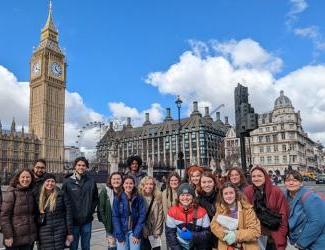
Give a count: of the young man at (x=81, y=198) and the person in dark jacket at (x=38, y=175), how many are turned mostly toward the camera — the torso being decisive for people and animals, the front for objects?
2

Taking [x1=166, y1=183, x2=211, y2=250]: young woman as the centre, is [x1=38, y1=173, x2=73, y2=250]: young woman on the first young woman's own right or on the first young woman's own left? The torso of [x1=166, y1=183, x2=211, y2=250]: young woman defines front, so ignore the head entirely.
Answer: on the first young woman's own right

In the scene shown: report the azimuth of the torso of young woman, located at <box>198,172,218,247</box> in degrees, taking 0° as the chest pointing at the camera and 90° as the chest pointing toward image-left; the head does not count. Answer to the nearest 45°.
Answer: approximately 0°

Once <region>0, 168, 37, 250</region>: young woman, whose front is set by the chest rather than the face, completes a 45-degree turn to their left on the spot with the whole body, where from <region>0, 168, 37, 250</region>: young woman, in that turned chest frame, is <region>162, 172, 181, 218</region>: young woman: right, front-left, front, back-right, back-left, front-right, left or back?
front

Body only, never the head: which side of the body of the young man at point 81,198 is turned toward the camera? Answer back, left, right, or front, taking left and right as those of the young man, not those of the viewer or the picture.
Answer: front

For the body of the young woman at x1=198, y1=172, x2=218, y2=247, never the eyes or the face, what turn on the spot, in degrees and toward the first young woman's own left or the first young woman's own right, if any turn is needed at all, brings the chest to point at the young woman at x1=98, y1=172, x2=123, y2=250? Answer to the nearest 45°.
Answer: approximately 90° to the first young woman's own right

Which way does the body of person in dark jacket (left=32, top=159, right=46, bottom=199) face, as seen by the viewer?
toward the camera

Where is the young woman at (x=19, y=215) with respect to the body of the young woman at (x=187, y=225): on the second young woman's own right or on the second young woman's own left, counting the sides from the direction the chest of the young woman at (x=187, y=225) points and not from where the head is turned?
on the second young woman's own right

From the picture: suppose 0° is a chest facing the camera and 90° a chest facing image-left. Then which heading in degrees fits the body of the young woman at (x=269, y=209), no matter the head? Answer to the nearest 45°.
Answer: approximately 45°

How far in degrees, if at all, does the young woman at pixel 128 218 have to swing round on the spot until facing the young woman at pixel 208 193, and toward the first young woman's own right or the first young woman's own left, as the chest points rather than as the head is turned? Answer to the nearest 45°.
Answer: approximately 90° to the first young woman's own left

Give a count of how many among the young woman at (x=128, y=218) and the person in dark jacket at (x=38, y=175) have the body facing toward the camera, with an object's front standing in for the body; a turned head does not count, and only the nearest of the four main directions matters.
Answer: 2

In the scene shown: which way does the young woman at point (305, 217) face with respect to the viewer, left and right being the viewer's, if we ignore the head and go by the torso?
facing the viewer and to the left of the viewer

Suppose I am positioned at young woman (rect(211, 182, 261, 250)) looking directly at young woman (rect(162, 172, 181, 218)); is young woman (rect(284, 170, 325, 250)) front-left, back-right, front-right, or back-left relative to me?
back-right

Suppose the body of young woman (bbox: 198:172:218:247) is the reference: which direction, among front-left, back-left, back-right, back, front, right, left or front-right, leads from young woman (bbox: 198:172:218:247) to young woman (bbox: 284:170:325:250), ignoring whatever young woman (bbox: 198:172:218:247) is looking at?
front-left
